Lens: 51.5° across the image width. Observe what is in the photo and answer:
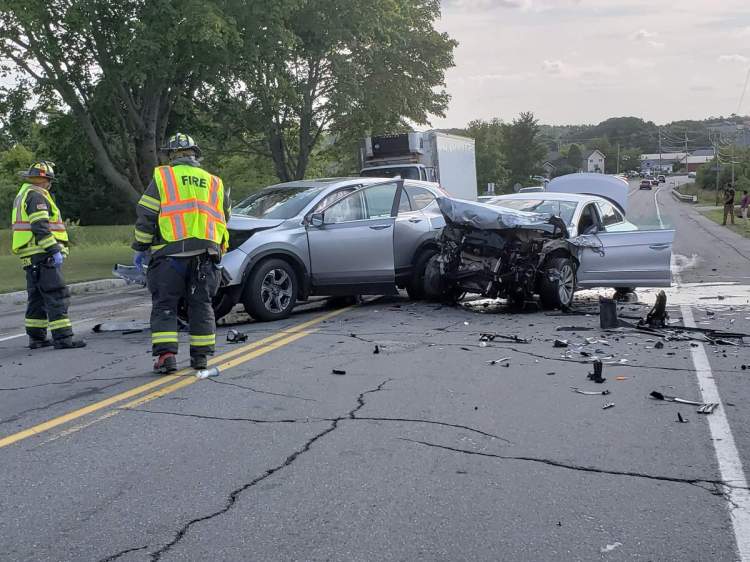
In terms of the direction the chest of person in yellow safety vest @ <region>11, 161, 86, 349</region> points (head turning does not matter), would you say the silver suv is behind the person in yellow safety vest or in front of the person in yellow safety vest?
in front

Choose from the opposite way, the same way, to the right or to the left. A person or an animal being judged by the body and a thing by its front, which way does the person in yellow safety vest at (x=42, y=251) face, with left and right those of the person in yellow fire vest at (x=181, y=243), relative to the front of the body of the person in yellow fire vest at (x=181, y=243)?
to the right

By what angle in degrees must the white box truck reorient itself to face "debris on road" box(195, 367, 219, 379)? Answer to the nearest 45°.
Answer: approximately 45° to its left

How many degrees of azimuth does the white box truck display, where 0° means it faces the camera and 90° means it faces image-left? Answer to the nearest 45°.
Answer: approximately 45°

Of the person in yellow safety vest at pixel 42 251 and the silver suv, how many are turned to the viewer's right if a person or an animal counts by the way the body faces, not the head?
1

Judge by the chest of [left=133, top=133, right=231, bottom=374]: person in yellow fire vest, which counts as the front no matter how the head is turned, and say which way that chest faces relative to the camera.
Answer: away from the camera

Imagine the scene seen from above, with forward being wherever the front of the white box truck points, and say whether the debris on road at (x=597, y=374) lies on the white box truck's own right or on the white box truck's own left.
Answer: on the white box truck's own left

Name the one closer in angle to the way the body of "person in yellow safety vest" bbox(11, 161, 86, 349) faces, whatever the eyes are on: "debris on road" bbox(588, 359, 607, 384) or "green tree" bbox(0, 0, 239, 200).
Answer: the debris on road

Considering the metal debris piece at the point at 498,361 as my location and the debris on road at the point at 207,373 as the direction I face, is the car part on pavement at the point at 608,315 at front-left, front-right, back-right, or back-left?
back-right

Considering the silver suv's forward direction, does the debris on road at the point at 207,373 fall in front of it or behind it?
in front

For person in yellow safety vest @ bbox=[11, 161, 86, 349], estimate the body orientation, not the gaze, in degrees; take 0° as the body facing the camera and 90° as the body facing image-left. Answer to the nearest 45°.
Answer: approximately 270°

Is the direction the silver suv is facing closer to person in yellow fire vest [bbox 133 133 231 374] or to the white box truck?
the person in yellow fire vest

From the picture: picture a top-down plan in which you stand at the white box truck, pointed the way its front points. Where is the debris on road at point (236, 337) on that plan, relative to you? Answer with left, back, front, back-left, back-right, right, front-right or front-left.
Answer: front-left

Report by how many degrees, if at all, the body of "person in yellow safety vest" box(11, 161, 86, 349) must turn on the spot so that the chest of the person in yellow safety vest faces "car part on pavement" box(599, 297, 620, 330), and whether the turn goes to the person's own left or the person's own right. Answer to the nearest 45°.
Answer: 0° — they already face it

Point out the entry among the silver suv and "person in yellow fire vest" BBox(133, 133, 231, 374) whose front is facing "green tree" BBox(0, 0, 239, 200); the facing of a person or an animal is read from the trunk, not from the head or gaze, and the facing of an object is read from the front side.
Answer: the person in yellow fire vest
